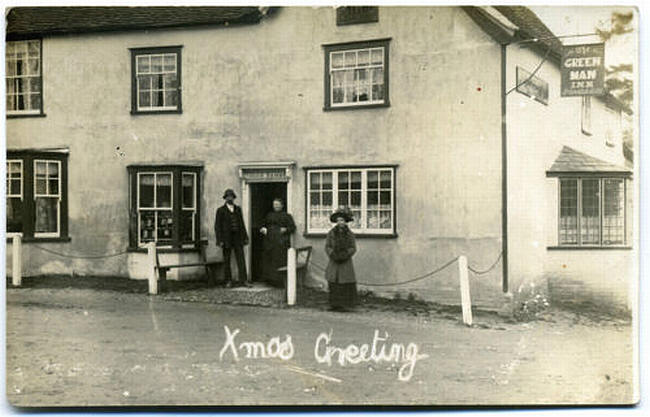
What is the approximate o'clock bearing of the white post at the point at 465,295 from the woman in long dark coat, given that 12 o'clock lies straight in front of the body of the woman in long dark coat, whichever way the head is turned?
The white post is roughly at 9 o'clock from the woman in long dark coat.

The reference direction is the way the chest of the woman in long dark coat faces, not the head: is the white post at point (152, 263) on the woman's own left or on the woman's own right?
on the woman's own right

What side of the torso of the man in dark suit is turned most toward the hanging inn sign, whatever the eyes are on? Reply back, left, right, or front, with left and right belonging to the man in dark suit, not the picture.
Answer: left

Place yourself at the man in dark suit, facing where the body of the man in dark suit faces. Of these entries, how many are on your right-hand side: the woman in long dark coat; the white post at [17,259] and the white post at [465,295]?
1

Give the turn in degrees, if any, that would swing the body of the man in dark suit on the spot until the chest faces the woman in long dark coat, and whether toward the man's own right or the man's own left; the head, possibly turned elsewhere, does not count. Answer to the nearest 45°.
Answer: approximately 90° to the man's own left

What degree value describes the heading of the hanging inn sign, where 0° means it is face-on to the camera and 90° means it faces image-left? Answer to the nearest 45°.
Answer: approximately 0°

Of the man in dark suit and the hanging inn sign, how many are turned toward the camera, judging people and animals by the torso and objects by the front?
2
